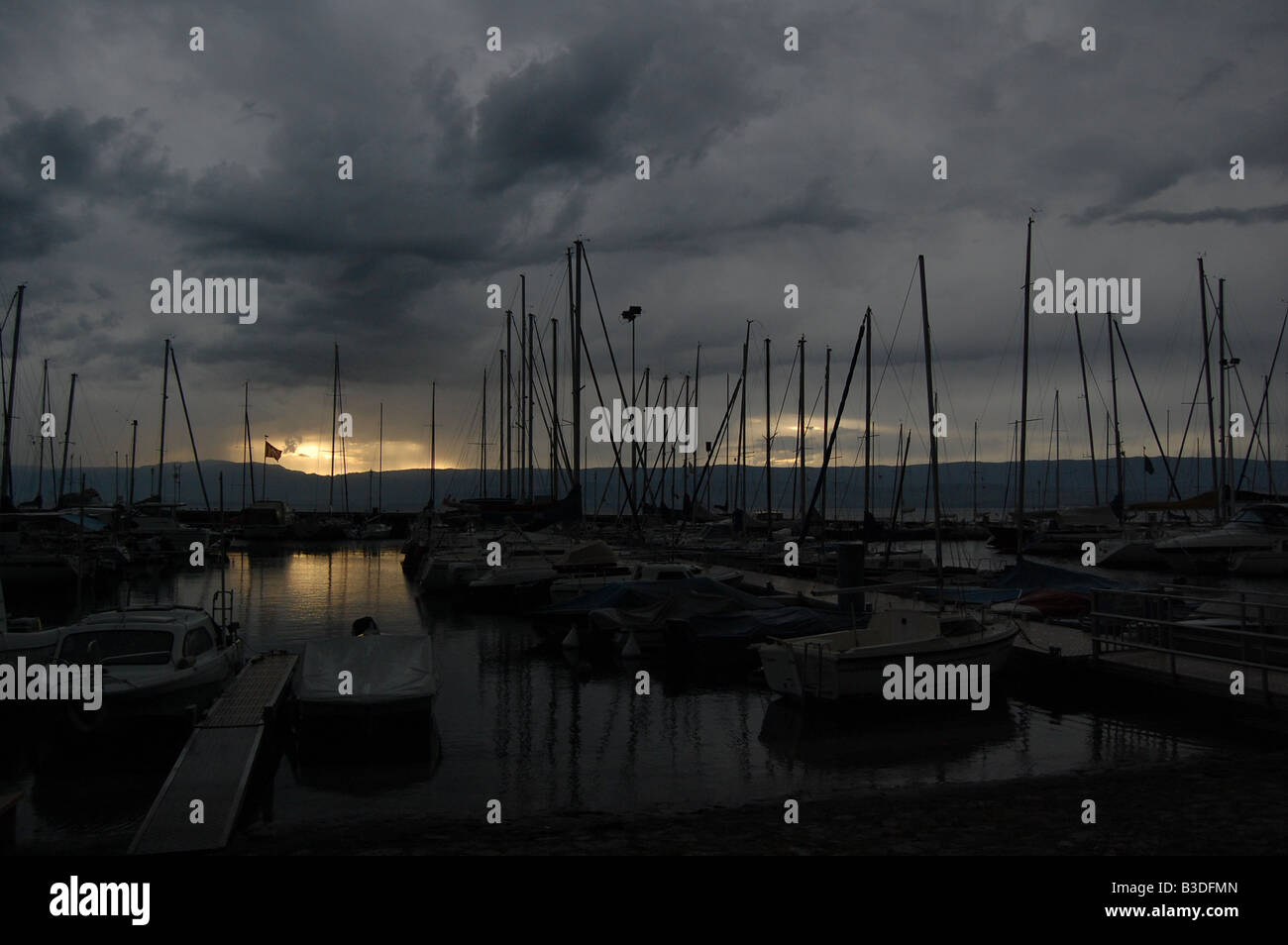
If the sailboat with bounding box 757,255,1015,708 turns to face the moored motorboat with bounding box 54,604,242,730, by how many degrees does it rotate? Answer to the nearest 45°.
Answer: approximately 180°

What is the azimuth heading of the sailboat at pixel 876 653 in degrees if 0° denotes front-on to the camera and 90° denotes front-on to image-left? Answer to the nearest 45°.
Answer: approximately 225°

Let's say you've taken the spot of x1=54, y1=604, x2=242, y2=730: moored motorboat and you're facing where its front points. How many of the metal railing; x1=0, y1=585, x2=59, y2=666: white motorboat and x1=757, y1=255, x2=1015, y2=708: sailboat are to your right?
1

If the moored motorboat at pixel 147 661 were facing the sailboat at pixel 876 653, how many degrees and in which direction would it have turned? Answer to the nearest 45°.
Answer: approximately 135° to its left

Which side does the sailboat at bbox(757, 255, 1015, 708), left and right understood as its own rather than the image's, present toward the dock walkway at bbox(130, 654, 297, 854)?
back
